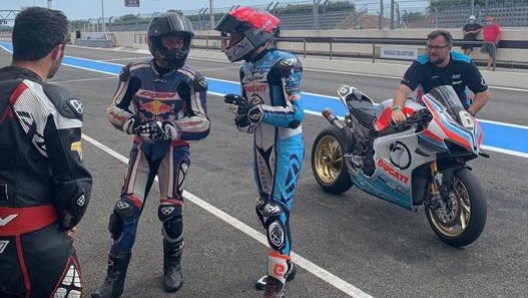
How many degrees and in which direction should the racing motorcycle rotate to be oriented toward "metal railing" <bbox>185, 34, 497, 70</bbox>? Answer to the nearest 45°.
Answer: approximately 135° to its left

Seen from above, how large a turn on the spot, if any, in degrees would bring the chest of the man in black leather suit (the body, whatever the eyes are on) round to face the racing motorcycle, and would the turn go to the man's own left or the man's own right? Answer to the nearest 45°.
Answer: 0° — they already face it

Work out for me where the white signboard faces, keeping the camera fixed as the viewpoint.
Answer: facing the viewer

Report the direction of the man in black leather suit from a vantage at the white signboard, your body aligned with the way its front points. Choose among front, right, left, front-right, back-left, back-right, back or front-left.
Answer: front

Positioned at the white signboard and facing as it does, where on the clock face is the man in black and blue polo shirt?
The man in black and blue polo shirt is roughly at 12 o'clock from the white signboard.

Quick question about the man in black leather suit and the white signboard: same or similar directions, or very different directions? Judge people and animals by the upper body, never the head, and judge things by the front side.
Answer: very different directions

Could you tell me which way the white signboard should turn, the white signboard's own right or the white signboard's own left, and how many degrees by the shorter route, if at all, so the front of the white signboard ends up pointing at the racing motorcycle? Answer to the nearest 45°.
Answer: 0° — it already faces it

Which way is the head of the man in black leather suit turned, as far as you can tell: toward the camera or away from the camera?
away from the camera

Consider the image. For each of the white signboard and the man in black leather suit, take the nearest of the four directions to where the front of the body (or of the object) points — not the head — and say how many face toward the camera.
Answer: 1

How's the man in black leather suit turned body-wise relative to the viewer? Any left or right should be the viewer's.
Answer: facing away from the viewer and to the right of the viewer

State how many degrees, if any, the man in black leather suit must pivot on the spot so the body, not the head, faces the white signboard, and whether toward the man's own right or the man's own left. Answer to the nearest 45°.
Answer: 0° — they already face it

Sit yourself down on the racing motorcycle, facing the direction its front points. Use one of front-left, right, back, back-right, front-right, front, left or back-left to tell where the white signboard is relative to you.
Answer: back-left

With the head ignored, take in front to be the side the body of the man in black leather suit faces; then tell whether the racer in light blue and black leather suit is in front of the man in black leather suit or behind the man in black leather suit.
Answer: in front
